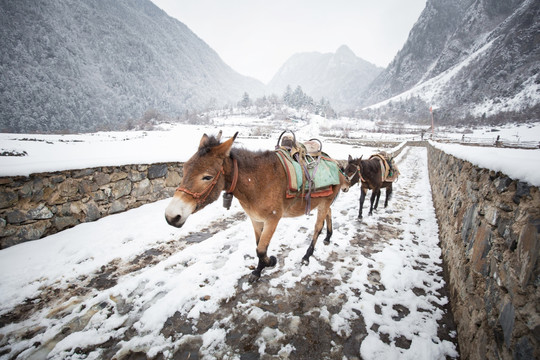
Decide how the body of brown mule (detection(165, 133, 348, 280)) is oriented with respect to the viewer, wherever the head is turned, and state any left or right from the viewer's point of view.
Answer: facing the viewer and to the left of the viewer

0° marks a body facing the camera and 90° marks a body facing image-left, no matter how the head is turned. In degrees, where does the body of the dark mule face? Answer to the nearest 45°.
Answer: approximately 45°

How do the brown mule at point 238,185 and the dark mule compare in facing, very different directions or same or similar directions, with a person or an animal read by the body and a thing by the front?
same or similar directions

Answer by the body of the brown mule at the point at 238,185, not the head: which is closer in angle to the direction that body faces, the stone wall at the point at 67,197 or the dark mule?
the stone wall

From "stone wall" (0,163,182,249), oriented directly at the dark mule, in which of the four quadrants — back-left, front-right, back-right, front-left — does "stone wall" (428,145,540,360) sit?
front-right

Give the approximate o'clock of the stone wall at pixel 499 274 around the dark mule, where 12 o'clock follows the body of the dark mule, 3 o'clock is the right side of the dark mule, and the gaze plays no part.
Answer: The stone wall is roughly at 10 o'clock from the dark mule.

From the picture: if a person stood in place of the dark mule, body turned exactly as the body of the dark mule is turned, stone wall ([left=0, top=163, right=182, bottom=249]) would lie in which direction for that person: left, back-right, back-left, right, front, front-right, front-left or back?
front

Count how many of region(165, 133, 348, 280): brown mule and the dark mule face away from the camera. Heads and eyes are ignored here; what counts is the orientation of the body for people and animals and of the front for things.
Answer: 0

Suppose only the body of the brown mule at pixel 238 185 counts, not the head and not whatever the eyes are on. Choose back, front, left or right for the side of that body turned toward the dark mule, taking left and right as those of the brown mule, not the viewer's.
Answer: back

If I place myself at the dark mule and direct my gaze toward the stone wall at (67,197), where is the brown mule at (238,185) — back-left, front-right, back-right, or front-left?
front-left

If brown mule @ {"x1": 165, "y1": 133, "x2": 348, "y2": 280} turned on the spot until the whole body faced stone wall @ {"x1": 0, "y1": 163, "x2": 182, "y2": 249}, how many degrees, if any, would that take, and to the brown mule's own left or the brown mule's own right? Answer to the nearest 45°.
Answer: approximately 90° to the brown mule's own right

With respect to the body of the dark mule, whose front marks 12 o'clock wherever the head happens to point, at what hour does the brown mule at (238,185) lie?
The brown mule is roughly at 11 o'clock from the dark mule.
